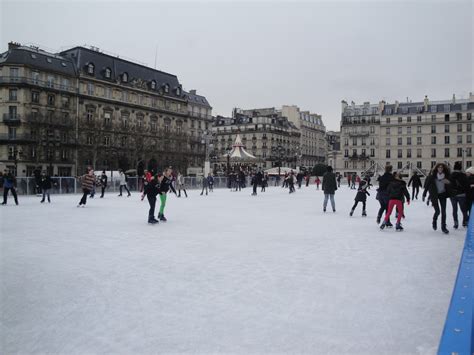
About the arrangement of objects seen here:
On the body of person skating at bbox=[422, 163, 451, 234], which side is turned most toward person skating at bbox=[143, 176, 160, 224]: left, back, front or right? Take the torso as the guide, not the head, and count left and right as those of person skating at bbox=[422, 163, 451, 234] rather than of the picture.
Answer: right

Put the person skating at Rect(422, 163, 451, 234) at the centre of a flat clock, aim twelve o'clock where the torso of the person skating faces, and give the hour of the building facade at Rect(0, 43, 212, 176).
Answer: The building facade is roughly at 4 o'clock from the person skating.

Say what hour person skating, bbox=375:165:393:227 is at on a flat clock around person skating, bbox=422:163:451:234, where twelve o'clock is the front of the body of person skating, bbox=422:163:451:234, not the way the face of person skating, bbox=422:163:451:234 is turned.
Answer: person skating, bbox=375:165:393:227 is roughly at 4 o'clock from person skating, bbox=422:163:451:234.

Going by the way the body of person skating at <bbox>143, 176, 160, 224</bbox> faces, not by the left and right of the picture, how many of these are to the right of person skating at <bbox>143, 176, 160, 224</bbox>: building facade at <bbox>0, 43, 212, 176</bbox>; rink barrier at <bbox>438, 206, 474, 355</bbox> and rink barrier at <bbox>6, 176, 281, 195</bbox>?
1

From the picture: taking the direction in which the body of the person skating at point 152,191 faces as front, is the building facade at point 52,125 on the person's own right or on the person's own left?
on the person's own left

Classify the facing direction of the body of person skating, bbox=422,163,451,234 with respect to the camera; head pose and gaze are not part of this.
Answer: toward the camera

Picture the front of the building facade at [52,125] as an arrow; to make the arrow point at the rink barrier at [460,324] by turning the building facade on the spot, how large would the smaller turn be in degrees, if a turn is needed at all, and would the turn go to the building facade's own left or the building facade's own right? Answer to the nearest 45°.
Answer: approximately 45° to the building facade's own right

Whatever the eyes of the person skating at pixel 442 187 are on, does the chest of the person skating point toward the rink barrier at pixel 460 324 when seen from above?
yes

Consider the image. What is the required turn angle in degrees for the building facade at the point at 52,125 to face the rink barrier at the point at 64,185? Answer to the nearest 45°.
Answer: approximately 45° to its right

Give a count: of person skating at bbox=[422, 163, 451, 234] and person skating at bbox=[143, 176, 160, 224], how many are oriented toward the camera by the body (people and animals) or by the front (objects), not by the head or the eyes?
1

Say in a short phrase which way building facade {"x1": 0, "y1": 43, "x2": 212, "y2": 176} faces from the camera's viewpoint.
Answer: facing the viewer and to the right of the viewer

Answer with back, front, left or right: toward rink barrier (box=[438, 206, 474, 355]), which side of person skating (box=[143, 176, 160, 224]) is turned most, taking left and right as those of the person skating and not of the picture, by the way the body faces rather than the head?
right

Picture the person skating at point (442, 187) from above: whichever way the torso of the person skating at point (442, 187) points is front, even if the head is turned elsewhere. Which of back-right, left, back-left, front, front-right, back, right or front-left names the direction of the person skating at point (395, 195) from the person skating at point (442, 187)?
right
